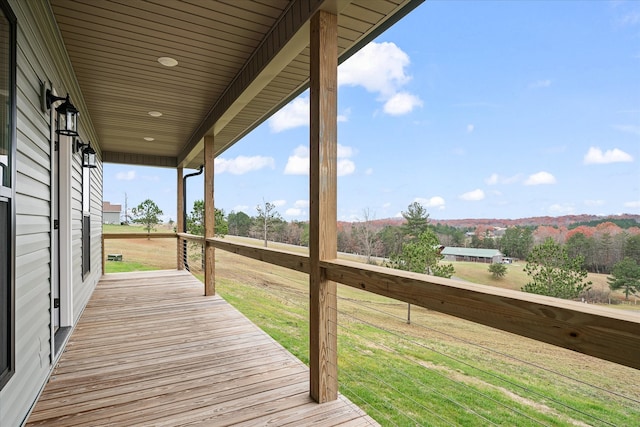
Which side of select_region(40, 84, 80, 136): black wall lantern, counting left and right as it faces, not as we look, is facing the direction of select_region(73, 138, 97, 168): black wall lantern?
left

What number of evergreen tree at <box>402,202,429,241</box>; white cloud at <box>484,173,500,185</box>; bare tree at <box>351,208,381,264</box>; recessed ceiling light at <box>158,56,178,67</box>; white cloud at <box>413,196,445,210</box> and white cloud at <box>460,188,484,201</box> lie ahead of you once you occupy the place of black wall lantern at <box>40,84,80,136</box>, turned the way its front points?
6

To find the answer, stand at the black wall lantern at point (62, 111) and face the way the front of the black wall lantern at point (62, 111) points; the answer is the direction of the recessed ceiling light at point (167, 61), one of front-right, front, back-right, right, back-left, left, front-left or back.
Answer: front

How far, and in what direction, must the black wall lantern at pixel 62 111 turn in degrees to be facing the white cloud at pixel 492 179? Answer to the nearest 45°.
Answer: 0° — it already faces it

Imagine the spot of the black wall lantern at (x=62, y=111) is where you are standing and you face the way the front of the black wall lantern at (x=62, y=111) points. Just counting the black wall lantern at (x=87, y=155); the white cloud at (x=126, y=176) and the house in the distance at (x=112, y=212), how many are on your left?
3

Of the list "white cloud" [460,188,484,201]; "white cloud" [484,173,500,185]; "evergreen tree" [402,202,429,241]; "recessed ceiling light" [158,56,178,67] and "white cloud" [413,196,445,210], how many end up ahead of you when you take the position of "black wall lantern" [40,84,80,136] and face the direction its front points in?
5

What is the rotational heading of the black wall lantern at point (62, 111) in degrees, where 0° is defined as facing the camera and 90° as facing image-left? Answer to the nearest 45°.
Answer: approximately 270°

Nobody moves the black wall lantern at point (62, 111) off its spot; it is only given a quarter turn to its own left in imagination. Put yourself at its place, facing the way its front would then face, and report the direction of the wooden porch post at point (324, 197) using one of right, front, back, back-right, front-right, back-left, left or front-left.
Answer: back-right

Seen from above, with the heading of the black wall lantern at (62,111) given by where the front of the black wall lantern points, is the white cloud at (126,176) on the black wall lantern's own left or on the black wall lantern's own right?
on the black wall lantern's own left

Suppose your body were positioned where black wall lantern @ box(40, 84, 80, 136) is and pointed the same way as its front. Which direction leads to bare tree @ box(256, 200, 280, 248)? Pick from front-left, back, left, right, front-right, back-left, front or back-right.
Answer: front-left

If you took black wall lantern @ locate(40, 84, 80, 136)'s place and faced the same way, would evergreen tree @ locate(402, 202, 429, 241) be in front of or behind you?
in front
